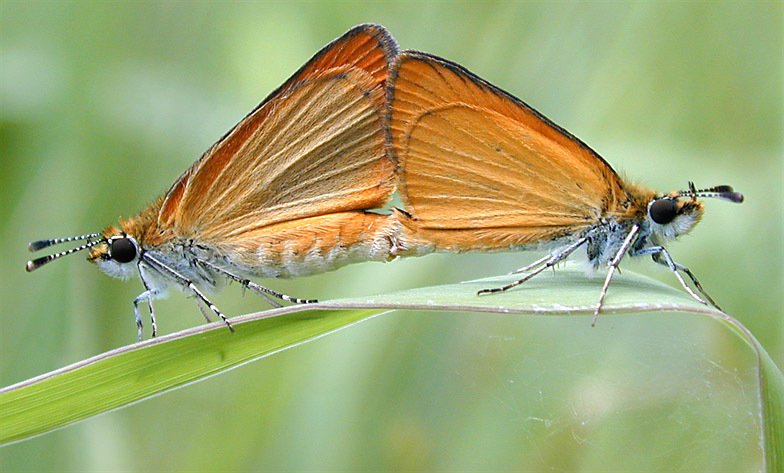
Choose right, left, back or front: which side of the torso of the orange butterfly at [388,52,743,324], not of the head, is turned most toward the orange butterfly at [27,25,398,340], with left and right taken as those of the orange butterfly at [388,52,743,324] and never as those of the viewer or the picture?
back

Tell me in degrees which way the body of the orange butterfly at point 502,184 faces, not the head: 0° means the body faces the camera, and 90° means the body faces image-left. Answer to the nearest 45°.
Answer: approximately 270°

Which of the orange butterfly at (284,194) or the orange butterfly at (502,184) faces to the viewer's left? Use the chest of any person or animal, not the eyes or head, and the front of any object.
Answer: the orange butterfly at (284,194)

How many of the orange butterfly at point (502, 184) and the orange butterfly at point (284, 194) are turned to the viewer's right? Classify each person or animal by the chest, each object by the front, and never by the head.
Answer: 1

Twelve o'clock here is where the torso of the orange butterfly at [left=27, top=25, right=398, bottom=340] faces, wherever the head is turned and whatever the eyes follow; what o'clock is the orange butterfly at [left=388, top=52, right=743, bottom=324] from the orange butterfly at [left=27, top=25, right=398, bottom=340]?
the orange butterfly at [left=388, top=52, right=743, bottom=324] is roughly at 7 o'clock from the orange butterfly at [left=27, top=25, right=398, bottom=340].

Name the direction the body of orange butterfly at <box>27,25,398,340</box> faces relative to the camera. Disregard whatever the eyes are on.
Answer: to the viewer's left
